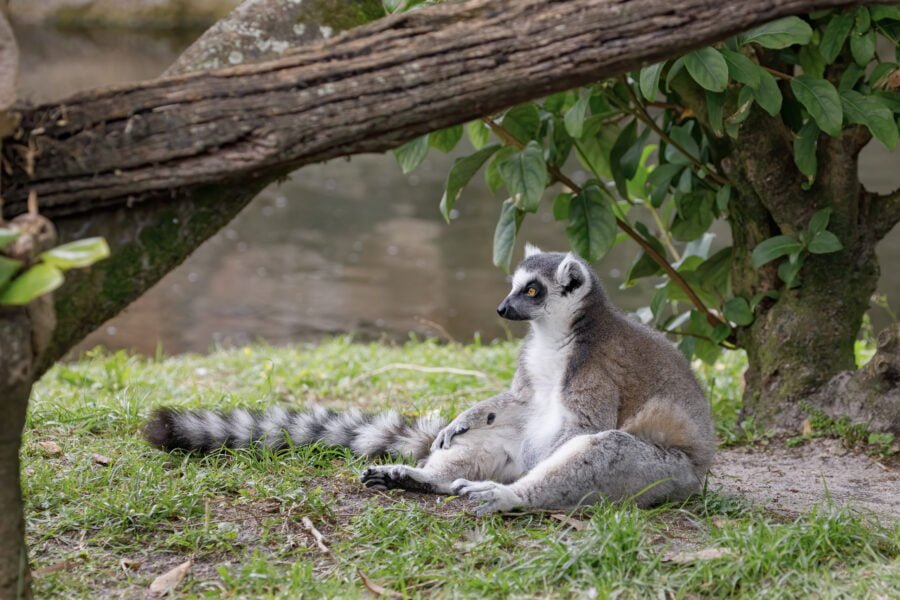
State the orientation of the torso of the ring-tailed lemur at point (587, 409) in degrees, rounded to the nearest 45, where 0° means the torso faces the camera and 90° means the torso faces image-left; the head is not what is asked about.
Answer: approximately 90°

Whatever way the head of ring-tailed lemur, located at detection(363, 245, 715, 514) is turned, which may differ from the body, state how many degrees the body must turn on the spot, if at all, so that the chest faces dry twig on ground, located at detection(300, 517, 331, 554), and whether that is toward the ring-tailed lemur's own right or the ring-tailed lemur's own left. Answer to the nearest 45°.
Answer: approximately 45° to the ring-tailed lemur's own left

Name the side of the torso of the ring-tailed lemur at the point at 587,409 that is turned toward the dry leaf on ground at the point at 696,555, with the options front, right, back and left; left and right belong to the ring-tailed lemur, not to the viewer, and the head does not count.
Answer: left

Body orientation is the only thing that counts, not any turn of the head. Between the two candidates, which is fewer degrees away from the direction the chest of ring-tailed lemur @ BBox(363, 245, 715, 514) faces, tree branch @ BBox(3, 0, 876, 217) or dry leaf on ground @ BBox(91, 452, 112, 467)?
the dry leaf on ground
